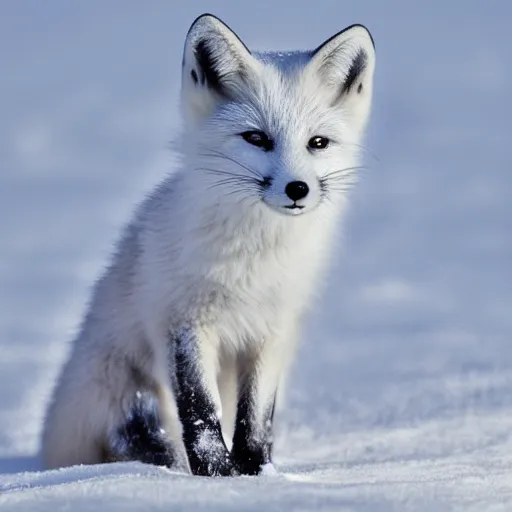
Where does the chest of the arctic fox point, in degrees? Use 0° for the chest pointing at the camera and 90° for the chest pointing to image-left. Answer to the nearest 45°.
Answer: approximately 315°
